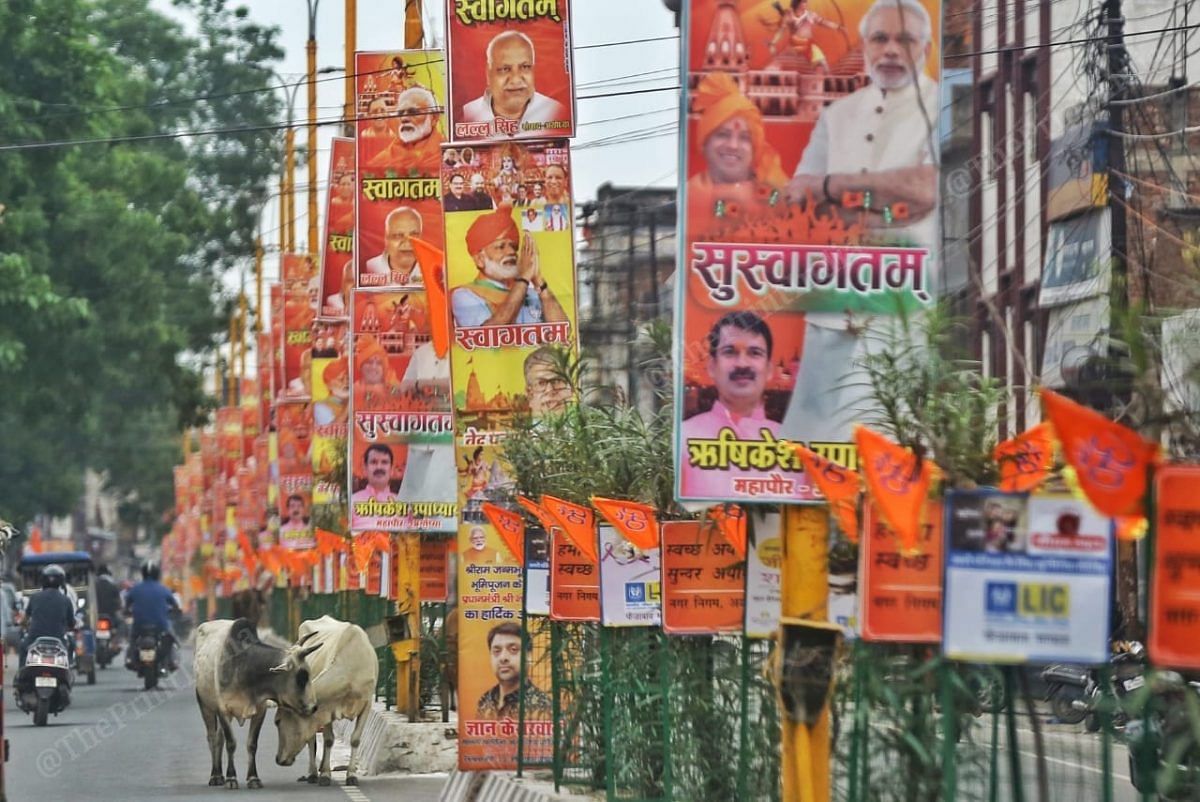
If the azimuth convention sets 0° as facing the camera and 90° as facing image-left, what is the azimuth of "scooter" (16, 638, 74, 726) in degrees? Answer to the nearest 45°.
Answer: approximately 180°

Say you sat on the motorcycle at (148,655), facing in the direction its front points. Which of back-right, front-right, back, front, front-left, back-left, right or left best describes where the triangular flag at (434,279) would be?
back

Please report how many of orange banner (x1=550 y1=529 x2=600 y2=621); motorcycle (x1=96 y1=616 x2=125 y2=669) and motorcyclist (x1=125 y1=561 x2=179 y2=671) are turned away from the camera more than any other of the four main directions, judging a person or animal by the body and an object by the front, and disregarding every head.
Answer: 2

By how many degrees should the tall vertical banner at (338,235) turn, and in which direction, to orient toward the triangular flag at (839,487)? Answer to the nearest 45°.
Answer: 0° — it already faces it

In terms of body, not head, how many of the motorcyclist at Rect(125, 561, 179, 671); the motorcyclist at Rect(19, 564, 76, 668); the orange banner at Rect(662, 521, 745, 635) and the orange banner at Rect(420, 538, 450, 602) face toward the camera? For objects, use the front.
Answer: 2

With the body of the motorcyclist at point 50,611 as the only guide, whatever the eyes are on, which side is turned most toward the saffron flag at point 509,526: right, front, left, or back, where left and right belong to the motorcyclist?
back

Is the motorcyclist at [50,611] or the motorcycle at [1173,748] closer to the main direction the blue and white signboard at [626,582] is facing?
the motorcycle

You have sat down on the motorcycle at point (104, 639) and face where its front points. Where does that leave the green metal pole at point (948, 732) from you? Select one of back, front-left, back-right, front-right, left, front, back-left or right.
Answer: back

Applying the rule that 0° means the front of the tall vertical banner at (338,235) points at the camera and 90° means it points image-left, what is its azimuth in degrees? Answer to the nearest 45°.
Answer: approximately 0°

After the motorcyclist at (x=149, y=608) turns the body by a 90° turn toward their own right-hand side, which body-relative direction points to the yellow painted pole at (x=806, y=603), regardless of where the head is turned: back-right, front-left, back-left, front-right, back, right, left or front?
right

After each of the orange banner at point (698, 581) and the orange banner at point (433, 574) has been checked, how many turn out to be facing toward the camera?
2
